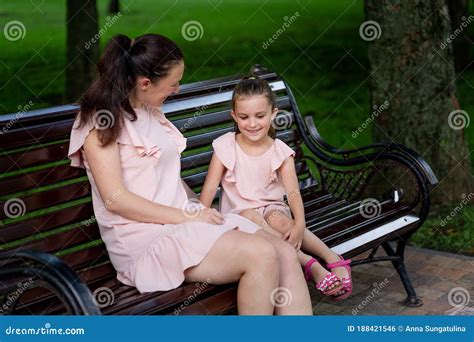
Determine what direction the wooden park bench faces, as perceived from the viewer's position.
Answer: facing the viewer and to the right of the viewer

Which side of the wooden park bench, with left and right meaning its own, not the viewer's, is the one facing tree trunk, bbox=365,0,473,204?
left

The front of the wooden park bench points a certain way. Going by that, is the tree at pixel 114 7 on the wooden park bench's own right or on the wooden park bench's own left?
on the wooden park bench's own left

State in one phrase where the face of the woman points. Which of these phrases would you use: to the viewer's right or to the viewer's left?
to the viewer's right

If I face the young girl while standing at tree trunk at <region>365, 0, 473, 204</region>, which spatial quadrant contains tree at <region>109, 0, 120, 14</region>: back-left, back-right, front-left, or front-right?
back-right

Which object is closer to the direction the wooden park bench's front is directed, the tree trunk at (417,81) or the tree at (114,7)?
the tree trunk
